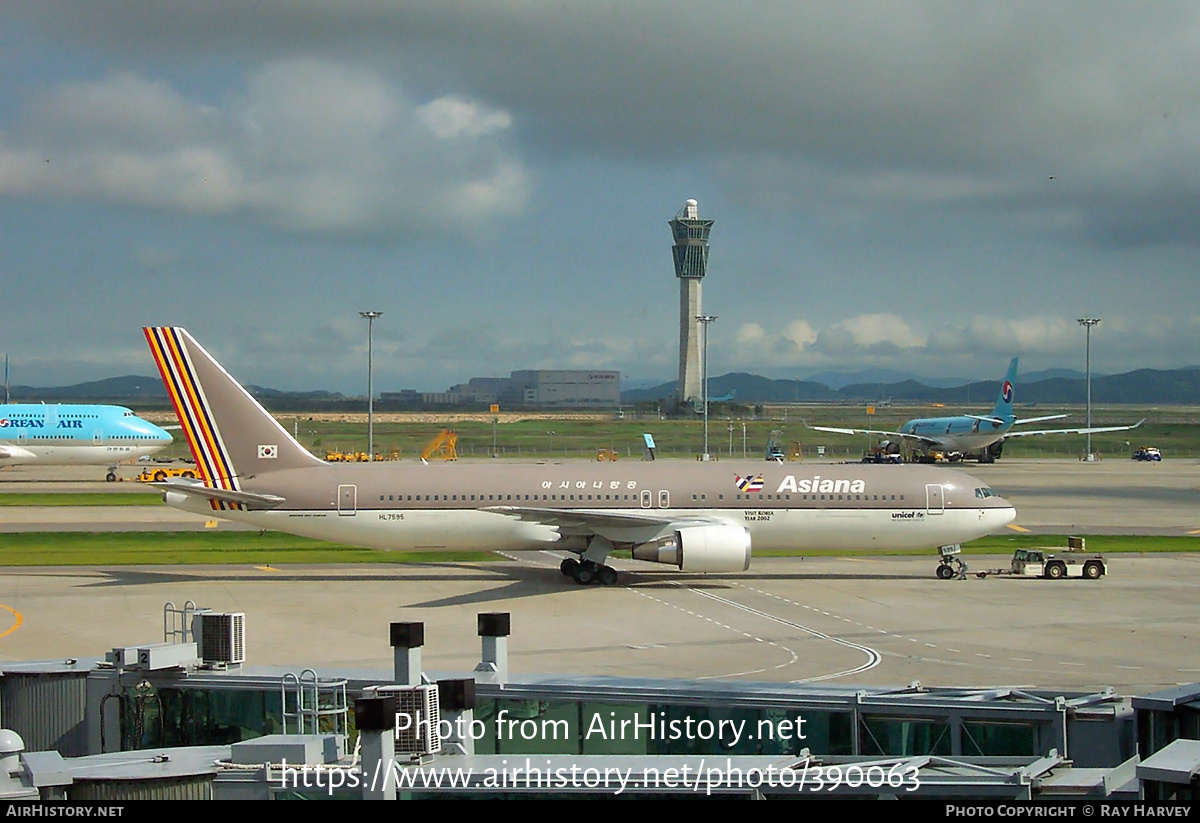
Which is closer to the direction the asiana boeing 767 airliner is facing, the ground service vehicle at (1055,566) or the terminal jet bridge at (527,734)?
the ground service vehicle

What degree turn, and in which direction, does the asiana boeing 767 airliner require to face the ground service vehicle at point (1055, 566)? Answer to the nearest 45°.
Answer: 0° — it already faces it

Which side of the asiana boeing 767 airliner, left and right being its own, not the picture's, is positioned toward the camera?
right

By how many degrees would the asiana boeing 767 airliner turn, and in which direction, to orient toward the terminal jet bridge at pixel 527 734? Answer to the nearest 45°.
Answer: approximately 90° to its right
